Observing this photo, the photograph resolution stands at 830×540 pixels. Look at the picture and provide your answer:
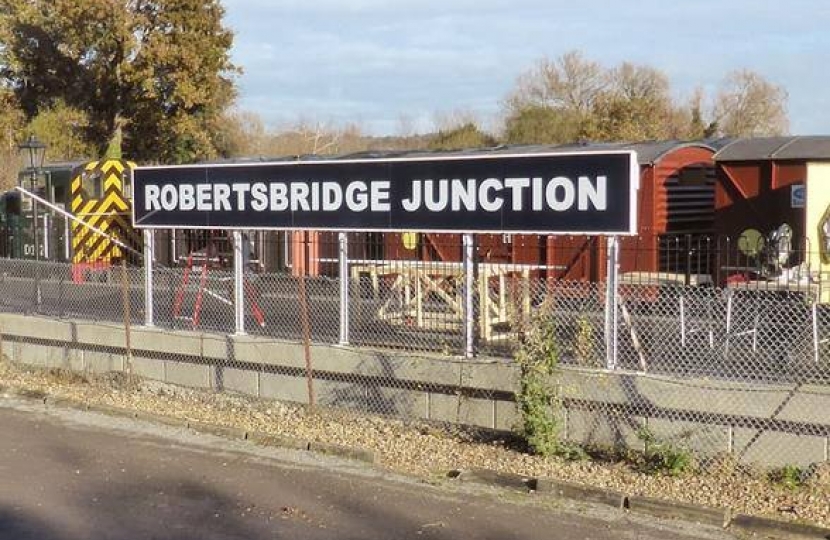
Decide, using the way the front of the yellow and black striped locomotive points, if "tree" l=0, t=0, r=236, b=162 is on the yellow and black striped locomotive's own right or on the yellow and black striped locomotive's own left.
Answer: on the yellow and black striped locomotive's own left

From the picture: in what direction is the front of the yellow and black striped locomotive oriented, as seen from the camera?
facing the viewer and to the right of the viewer

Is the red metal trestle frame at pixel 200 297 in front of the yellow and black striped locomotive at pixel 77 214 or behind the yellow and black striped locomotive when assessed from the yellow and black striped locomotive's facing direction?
in front

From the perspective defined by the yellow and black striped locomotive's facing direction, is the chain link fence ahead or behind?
ahead

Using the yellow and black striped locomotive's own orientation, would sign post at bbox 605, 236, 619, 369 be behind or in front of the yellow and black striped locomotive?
in front

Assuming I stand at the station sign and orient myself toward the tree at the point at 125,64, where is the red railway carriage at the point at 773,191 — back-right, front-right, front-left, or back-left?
front-right

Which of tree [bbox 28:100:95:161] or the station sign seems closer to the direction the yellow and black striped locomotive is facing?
the station sign

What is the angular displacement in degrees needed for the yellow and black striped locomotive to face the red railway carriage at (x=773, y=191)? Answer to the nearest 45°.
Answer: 0° — it already faces it

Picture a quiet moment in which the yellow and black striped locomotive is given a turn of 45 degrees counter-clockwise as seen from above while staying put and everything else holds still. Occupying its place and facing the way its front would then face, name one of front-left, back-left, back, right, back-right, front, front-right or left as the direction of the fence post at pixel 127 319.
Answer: right

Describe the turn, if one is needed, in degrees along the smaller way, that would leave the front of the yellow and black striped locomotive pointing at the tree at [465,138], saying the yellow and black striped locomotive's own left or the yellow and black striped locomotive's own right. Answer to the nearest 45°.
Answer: approximately 90° to the yellow and black striped locomotive's own left

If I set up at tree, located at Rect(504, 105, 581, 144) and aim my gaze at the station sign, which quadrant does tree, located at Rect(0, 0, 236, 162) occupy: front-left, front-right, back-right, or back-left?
front-right

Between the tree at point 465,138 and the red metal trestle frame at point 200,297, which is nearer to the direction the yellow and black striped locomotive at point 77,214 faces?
the red metal trestle frame

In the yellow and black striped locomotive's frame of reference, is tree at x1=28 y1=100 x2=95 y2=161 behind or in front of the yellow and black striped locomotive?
behind

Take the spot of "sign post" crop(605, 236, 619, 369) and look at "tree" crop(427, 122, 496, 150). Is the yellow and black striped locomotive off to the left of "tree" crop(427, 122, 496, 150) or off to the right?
left
